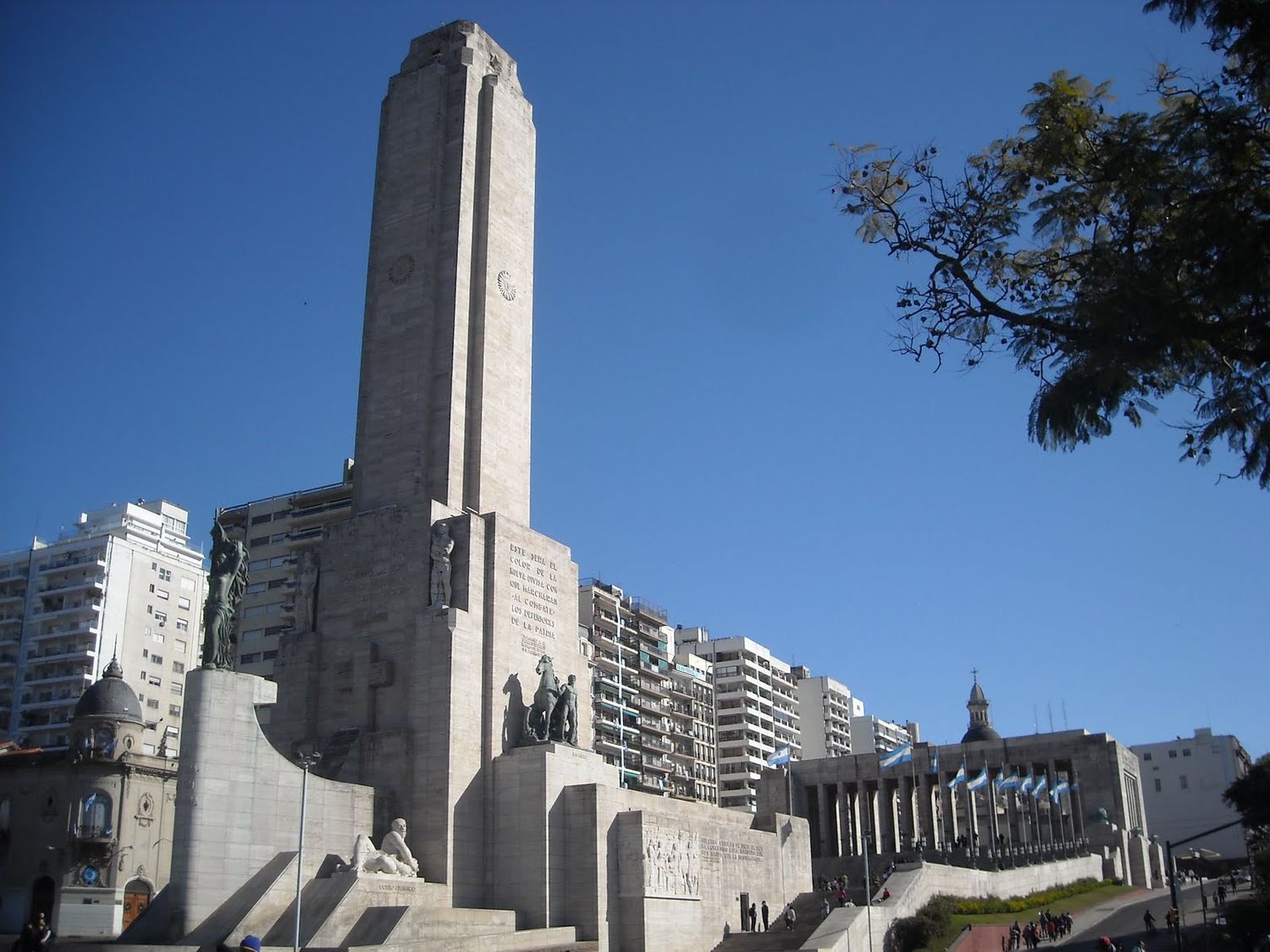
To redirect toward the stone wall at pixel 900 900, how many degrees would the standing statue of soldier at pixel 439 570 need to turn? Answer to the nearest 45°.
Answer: approximately 135° to its left

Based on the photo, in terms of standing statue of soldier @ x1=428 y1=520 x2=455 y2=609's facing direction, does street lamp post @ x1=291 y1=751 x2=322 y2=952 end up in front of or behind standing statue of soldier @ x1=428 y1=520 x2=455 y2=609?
in front

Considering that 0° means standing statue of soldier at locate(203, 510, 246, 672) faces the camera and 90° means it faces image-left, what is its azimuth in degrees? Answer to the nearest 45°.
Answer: approximately 45°

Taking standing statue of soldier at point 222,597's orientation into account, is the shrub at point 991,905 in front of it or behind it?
behind

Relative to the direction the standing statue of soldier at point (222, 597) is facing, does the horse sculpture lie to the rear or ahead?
to the rear

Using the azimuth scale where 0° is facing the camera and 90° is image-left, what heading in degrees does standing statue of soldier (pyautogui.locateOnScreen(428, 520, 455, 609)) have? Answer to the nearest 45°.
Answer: approximately 0°

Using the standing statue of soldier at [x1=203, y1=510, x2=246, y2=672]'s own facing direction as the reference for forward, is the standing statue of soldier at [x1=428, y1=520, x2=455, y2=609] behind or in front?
behind
